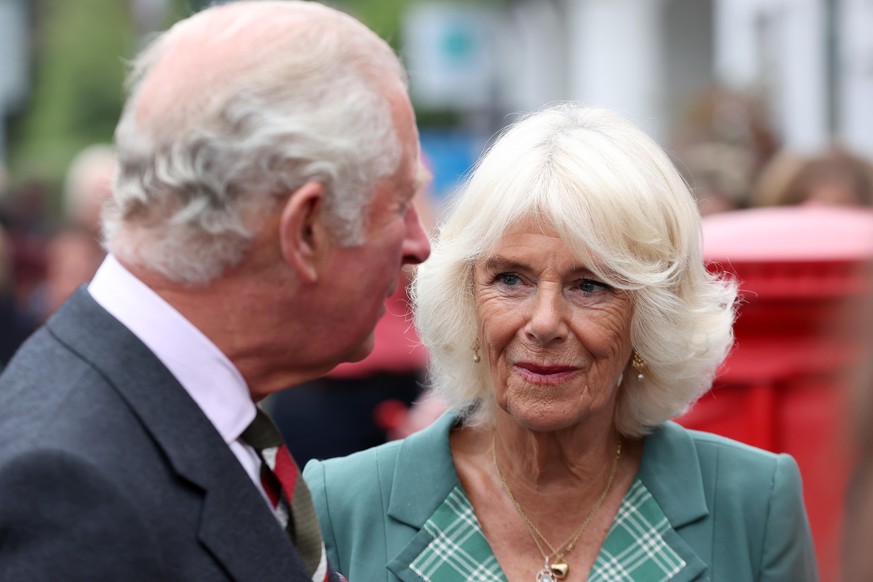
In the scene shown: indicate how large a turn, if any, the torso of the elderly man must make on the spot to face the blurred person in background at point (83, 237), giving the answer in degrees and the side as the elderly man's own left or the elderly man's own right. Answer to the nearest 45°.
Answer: approximately 90° to the elderly man's own left

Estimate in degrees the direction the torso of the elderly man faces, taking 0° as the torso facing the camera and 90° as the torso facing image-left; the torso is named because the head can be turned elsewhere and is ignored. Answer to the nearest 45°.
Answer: approximately 270°

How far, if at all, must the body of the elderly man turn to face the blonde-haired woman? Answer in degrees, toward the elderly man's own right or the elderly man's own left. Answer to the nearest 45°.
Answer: approximately 45° to the elderly man's own left

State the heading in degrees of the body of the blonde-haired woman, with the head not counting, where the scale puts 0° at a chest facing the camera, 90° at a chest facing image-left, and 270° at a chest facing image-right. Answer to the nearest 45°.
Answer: approximately 0°

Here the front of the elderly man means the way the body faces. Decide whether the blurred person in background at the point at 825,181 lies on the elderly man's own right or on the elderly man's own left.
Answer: on the elderly man's own left

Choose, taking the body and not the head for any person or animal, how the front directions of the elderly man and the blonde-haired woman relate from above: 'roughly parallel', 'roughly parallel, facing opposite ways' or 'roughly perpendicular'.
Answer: roughly perpendicular

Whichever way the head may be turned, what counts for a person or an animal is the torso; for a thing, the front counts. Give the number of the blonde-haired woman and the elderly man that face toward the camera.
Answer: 1

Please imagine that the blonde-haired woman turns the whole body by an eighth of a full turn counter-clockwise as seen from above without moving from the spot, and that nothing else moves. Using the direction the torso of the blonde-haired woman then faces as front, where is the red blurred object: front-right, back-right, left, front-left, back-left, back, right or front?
left

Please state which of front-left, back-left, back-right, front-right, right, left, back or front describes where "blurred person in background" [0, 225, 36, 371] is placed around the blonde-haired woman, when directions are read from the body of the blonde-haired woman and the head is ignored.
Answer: back-right
